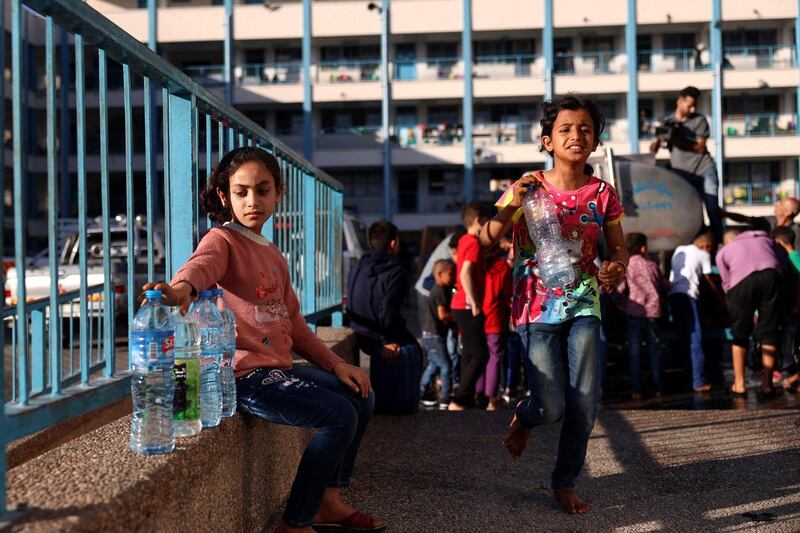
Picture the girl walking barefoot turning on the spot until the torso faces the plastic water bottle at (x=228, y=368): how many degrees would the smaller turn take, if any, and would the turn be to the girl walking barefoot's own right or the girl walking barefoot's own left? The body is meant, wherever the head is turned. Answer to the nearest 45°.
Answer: approximately 45° to the girl walking barefoot's own right

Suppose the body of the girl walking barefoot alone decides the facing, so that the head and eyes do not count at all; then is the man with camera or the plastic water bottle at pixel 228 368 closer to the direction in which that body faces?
the plastic water bottle

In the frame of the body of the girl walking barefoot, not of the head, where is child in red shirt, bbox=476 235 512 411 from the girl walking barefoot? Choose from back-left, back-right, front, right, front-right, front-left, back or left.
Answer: back

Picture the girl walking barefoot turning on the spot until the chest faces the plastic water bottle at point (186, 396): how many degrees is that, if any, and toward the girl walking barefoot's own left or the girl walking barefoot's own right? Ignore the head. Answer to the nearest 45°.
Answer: approximately 45° to the girl walking barefoot's own right

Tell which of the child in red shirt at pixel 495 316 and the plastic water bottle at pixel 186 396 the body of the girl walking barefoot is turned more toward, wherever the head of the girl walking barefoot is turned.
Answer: the plastic water bottle

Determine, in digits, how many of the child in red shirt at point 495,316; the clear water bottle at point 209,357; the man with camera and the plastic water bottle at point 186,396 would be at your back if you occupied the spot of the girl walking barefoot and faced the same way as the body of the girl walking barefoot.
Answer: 2

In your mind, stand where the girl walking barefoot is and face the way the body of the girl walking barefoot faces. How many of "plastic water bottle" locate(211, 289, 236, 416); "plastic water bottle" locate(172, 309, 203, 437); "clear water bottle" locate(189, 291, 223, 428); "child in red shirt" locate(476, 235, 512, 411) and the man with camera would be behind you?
2

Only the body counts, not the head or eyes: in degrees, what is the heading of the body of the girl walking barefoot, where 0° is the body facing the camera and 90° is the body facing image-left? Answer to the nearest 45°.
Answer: approximately 0°

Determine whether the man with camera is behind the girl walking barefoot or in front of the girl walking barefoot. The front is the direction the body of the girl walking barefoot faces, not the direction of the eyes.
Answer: behind

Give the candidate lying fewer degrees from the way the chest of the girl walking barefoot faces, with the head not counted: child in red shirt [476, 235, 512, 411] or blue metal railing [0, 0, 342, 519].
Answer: the blue metal railing
